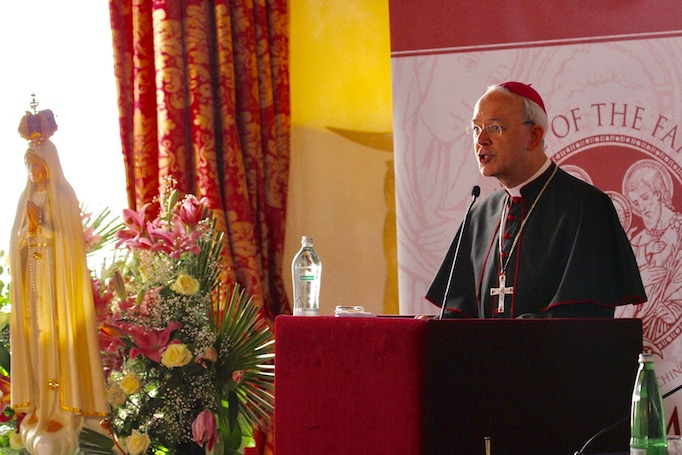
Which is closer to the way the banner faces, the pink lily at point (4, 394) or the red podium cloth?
the red podium cloth

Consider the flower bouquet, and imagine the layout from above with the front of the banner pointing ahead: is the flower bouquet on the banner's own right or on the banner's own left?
on the banner's own right

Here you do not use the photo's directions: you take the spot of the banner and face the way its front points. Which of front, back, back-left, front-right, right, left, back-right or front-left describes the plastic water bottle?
right

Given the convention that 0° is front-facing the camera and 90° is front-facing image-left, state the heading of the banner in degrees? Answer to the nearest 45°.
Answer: approximately 0°

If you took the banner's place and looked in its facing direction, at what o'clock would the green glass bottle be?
The green glass bottle is roughly at 12 o'clock from the banner.

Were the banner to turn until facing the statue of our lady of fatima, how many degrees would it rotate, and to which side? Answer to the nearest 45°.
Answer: approximately 45° to its right

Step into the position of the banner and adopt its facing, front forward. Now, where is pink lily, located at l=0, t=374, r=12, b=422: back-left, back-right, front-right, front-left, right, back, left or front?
front-right

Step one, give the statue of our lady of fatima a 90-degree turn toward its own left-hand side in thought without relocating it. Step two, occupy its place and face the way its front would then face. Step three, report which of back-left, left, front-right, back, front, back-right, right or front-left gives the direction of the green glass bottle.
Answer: front

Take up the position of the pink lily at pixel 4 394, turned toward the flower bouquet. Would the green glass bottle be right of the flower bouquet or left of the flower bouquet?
right

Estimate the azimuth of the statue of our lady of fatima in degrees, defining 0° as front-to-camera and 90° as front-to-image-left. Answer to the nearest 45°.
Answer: approximately 45°

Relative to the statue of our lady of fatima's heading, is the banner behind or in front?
behind

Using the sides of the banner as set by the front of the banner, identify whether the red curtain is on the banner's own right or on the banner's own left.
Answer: on the banner's own right

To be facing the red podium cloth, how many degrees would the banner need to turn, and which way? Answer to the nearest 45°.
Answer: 0° — it already faces it

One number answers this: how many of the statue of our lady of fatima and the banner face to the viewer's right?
0
